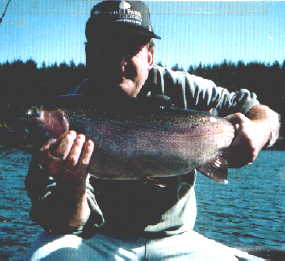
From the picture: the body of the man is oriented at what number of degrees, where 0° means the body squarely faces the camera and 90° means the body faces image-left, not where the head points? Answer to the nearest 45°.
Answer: approximately 0°

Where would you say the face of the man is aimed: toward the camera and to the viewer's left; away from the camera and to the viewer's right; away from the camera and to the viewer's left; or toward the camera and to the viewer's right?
toward the camera and to the viewer's right
